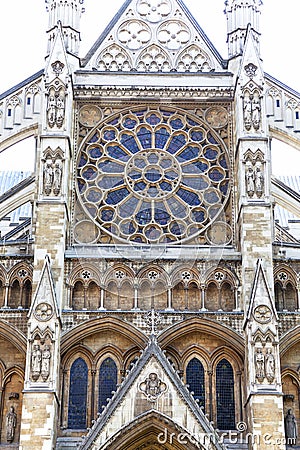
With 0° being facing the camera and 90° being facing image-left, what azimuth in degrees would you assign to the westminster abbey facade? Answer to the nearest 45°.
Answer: approximately 0°
